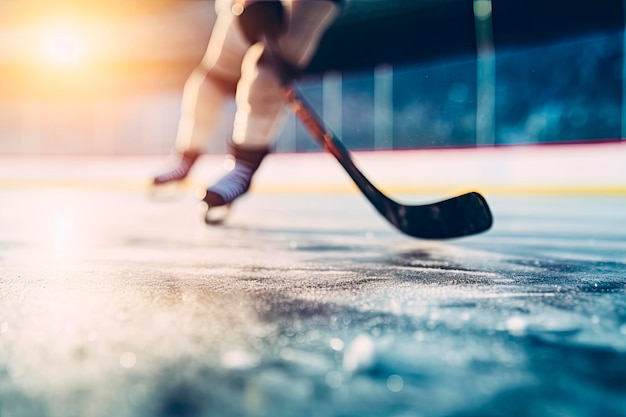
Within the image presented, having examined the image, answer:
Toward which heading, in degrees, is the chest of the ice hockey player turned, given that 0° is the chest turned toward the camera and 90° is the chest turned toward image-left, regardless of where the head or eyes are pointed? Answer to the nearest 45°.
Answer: approximately 45°
